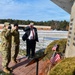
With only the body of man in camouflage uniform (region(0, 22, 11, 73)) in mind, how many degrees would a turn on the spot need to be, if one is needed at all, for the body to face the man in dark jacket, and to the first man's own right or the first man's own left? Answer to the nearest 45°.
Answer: approximately 45° to the first man's own left

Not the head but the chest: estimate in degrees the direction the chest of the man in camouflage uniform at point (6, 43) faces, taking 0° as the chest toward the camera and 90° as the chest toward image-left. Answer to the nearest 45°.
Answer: approximately 270°
